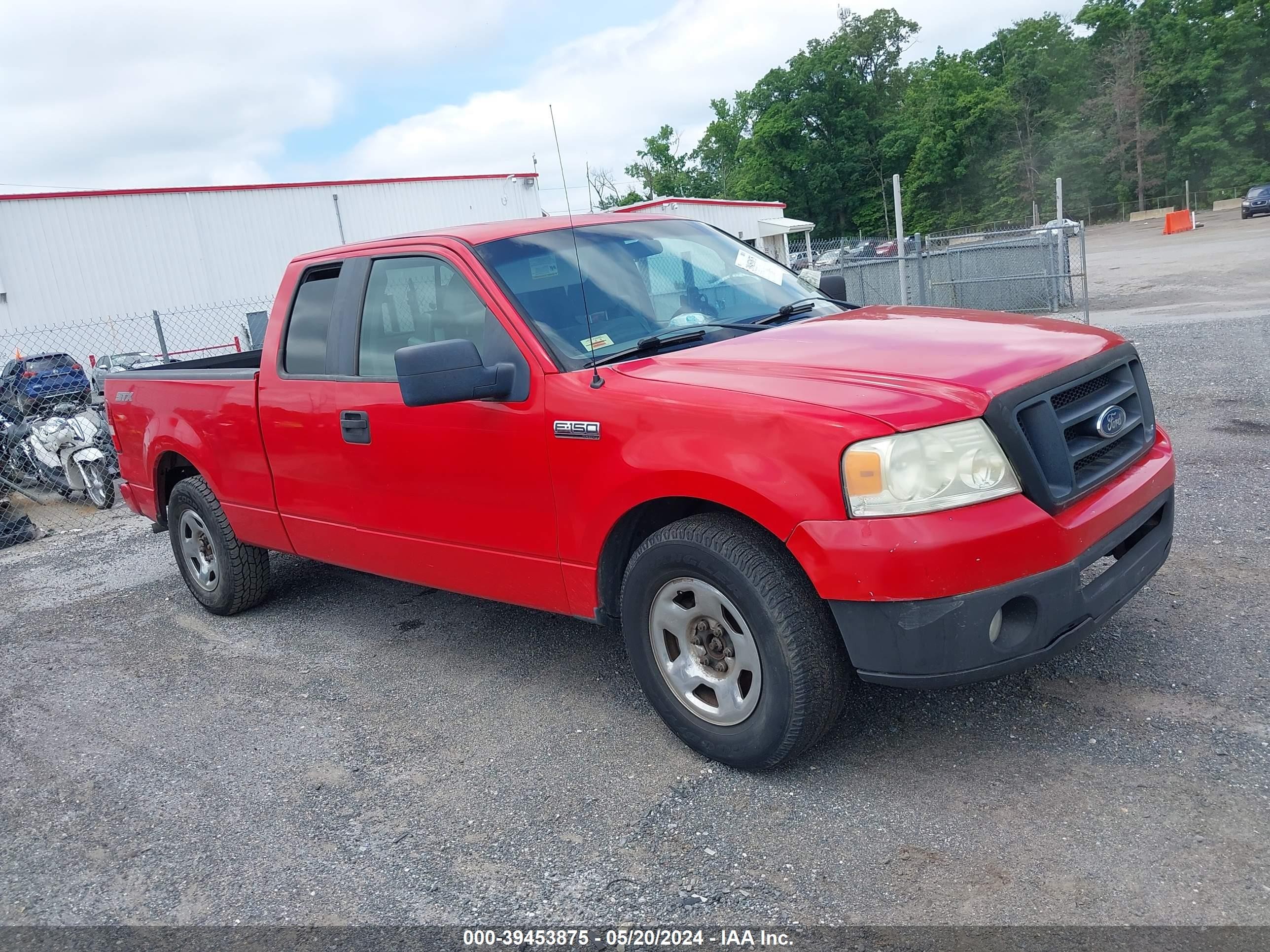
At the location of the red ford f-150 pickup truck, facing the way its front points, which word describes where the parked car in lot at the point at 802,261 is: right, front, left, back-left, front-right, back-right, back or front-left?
back-left

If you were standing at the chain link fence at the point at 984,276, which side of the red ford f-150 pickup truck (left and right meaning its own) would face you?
left

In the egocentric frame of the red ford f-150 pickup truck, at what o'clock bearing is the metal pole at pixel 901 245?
The metal pole is roughly at 8 o'clock from the red ford f-150 pickup truck.

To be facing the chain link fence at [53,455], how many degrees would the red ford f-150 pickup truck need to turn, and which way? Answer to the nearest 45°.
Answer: approximately 180°

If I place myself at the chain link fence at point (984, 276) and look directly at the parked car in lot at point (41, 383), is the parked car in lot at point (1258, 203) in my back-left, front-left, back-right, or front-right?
back-right

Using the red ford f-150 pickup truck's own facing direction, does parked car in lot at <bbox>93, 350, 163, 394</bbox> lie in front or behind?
behind

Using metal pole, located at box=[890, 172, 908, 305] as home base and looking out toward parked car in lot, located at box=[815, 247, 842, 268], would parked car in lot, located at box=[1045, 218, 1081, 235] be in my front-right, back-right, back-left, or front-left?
front-right

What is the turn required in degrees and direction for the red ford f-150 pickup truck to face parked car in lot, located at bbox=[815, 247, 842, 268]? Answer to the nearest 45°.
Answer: approximately 135° to its left

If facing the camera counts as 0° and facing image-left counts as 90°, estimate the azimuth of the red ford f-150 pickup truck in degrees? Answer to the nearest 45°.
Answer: approximately 315°

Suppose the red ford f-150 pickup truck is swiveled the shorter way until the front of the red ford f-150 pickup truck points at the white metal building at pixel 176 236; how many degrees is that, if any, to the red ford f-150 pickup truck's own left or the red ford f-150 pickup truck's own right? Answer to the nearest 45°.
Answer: approximately 180°
